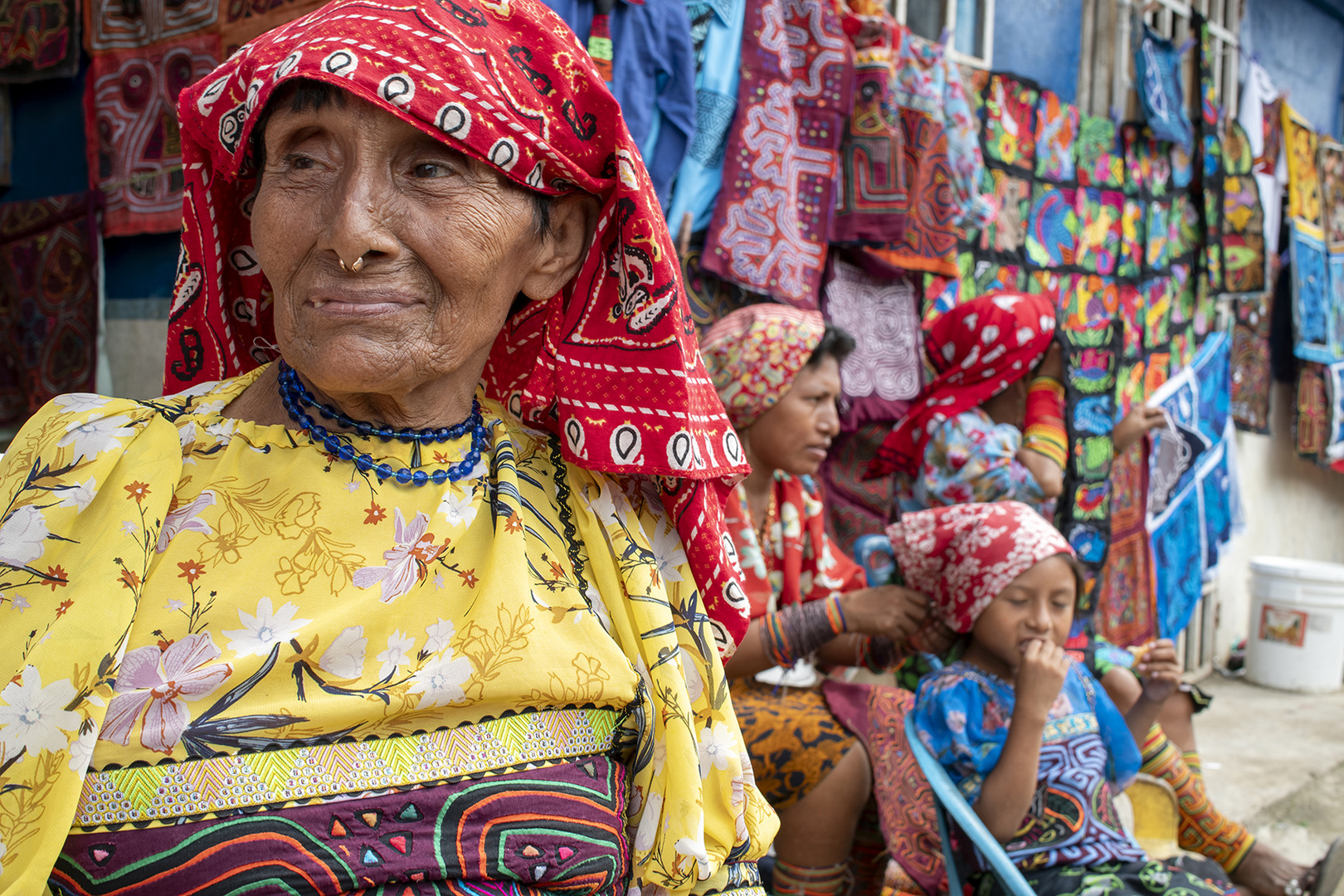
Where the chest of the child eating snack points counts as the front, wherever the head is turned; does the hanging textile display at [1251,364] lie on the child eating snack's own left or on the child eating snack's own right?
on the child eating snack's own left

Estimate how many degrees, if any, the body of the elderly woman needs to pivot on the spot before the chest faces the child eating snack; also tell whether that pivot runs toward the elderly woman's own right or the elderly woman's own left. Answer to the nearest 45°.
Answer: approximately 135° to the elderly woman's own left

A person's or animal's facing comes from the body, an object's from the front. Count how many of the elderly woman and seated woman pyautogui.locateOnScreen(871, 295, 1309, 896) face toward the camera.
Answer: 1

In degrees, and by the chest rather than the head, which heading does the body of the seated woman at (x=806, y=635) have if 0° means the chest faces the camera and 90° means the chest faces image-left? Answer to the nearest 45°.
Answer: approximately 315°

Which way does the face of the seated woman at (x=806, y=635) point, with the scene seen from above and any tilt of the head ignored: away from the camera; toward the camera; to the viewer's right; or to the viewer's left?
to the viewer's right

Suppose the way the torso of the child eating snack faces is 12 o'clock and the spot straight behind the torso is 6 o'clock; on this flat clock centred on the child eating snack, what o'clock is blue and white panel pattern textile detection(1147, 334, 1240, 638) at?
The blue and white panel pattern textile is roughly at 8 o'clock from the child eating snack.

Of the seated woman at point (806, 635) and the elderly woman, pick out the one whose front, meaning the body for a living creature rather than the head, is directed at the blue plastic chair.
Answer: the seated woman

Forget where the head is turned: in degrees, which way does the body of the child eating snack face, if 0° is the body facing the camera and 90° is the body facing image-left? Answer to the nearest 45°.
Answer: approximately 315°

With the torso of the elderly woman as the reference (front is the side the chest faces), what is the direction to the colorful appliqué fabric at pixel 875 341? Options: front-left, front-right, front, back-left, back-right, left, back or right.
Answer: back-left

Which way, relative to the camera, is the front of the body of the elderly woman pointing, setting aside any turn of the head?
toward the camera

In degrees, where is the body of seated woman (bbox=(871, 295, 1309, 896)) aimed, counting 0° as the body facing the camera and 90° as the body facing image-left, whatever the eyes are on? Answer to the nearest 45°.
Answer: approximately 270°

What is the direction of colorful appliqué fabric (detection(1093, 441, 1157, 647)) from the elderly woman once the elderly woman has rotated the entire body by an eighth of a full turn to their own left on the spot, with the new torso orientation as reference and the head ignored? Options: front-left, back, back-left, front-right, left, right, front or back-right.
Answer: left

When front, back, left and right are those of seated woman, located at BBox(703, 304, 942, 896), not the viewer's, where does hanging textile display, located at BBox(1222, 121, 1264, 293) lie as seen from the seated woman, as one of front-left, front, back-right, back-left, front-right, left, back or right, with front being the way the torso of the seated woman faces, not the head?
left
